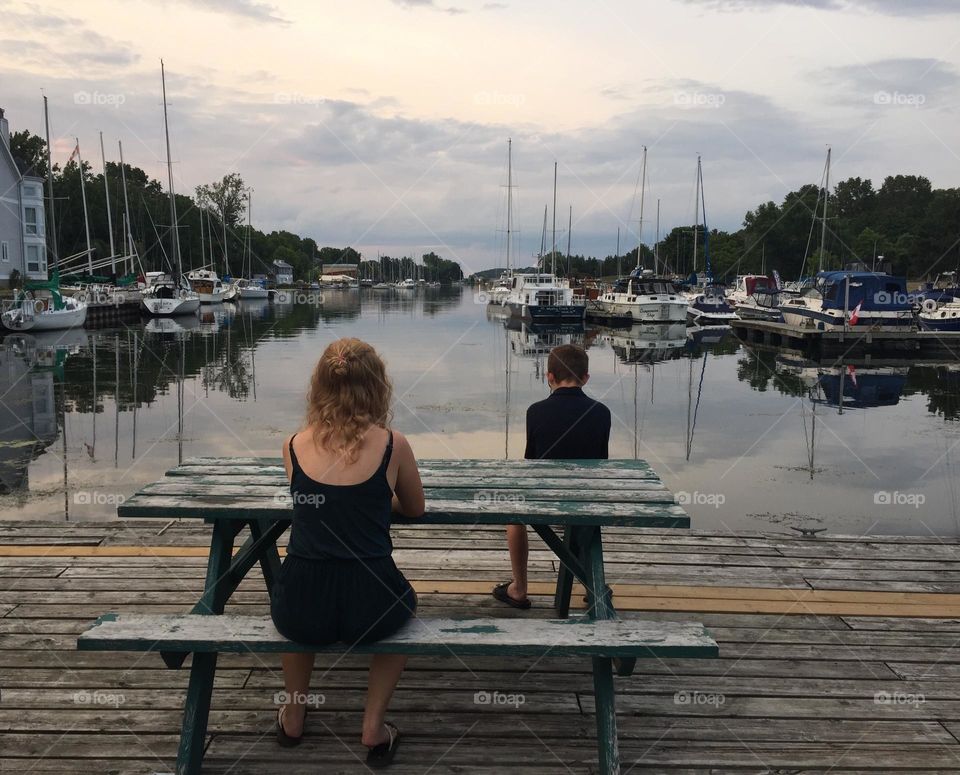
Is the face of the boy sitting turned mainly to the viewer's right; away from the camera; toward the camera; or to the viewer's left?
away from the camera

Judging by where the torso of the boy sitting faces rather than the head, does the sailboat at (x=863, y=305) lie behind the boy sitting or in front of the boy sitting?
in front

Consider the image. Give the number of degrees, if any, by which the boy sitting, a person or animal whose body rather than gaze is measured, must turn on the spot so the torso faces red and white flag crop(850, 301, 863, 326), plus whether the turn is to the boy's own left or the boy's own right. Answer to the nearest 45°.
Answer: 0° — they already face it

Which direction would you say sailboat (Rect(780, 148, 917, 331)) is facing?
to the viewer's left

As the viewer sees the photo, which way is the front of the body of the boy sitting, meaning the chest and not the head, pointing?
away from the camera

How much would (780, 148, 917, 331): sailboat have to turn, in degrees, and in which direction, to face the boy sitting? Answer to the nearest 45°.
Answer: approximately 90° to its left

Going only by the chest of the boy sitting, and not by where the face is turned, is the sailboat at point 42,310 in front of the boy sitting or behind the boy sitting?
in front

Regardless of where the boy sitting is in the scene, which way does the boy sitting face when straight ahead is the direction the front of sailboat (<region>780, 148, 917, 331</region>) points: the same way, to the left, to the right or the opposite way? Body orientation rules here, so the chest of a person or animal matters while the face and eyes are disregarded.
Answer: to the right

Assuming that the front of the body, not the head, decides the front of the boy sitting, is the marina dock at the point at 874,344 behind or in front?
in front

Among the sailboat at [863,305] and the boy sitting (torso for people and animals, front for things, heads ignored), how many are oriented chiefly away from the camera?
1
